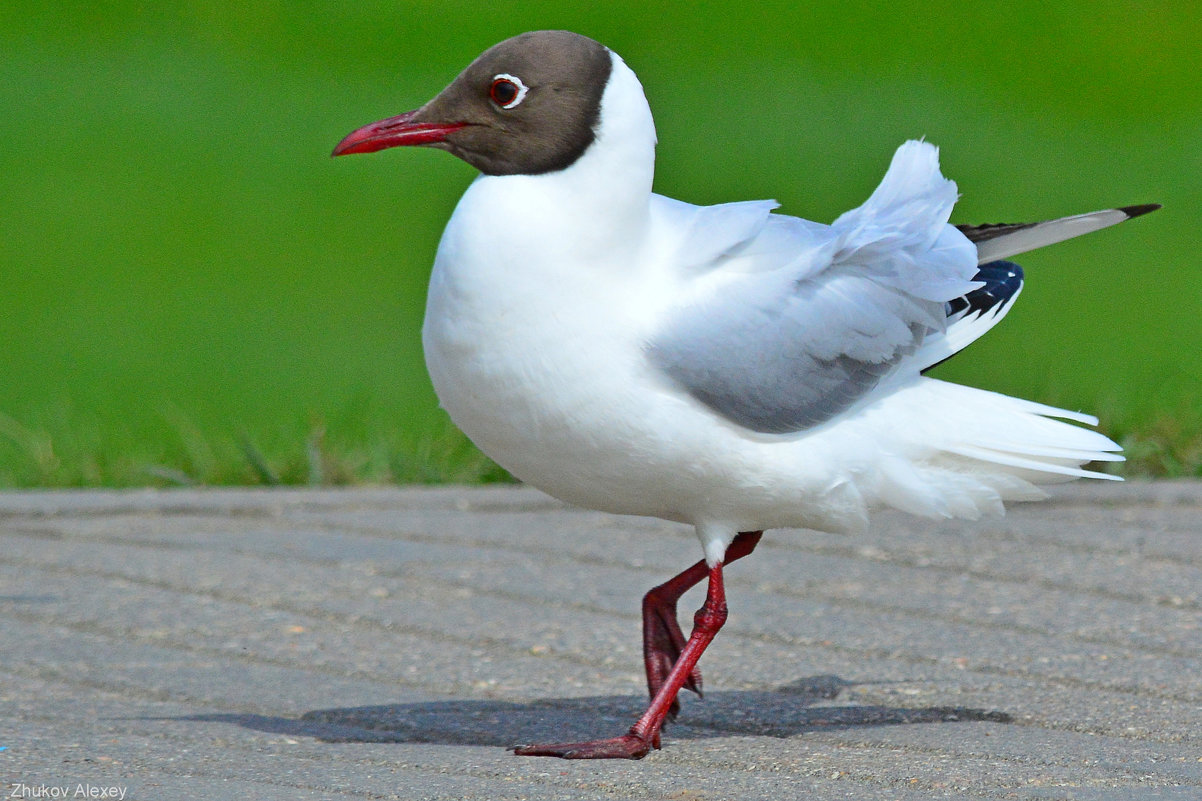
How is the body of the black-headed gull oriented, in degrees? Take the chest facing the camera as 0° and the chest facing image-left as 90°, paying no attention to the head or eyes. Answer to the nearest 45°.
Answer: approximately 90°
